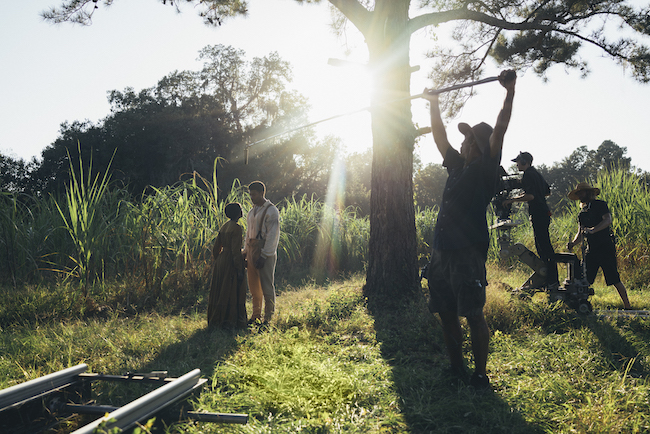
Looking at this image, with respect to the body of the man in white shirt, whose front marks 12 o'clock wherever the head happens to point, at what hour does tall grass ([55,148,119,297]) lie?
The tall grass is roughly at 2 o'clock from the man in white shirt.

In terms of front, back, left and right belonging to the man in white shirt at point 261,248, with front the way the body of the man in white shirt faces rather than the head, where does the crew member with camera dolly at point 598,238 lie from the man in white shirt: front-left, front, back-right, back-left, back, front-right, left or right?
back-left

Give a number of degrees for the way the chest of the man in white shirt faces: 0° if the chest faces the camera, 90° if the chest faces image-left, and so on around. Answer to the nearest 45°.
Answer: approximately 45°

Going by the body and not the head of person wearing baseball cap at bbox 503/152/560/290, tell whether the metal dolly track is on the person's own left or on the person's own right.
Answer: on the person's own left

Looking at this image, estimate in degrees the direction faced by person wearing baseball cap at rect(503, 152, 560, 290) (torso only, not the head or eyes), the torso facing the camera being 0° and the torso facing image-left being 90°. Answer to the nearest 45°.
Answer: approximately 90°
